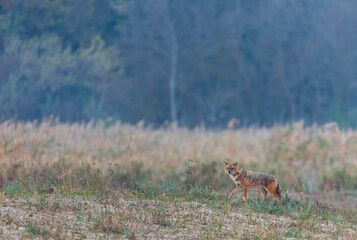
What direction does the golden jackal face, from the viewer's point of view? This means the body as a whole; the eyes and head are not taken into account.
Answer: to the viewer's left

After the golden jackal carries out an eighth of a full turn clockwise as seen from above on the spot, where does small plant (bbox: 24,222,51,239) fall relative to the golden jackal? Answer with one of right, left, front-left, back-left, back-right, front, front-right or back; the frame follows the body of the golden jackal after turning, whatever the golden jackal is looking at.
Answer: left
